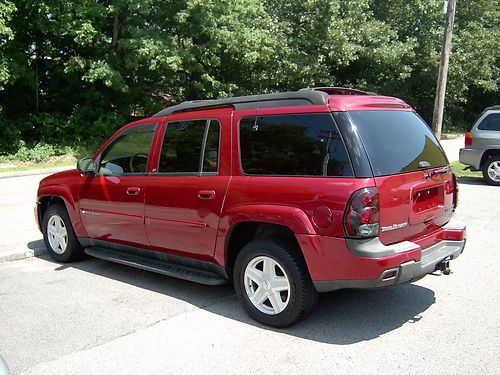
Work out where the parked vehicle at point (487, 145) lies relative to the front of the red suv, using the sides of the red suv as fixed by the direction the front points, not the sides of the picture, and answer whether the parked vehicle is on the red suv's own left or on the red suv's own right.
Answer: on the red suv's own right

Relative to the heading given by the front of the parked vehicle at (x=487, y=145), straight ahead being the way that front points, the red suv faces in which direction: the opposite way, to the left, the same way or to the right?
the opposite way

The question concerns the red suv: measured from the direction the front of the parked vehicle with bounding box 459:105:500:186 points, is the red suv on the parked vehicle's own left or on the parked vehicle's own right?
on the parked vehicle's own right

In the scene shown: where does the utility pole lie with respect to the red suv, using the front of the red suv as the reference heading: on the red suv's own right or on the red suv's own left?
on the red suv's own right

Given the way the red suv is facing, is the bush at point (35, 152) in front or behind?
in front

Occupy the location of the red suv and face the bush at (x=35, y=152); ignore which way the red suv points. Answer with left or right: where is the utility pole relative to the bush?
right

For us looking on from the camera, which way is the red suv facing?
facing away from the viewer and to the left of the viewer

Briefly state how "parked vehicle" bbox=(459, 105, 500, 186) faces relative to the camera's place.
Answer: facing to the right of the viewer

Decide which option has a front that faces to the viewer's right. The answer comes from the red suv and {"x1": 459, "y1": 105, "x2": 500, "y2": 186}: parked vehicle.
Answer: the parked vehicle
